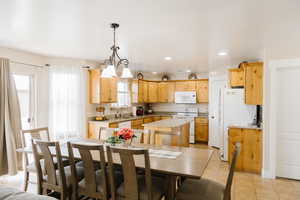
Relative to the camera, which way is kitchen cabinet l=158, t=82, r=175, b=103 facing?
toward the camera

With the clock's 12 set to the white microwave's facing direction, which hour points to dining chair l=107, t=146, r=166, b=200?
The dining chair is roughly at 12 o'clock from the white microwave.

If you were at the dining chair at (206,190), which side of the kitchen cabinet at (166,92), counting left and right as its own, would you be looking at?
front

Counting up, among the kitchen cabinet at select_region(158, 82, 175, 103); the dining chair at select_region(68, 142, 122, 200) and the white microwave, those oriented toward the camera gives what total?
2

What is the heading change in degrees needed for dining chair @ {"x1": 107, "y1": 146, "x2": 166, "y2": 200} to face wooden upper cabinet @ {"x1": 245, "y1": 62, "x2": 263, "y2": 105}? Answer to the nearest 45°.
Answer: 0° — it already faces it

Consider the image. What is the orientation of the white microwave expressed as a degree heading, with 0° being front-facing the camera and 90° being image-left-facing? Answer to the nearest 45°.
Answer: approximately 0°

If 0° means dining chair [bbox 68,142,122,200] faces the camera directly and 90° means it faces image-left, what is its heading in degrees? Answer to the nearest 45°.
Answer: approximately 225°

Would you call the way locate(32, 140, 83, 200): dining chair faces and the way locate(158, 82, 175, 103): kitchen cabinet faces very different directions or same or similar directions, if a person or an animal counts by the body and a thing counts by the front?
very different directions

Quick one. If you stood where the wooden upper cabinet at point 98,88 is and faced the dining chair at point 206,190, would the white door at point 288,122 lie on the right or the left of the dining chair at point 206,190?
left
